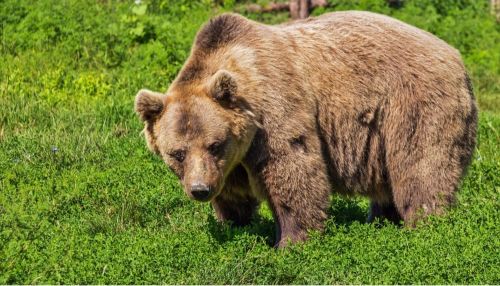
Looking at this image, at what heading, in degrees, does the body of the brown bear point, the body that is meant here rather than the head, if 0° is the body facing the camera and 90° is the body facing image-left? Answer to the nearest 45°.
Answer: approximately 45°
